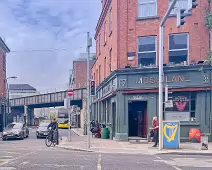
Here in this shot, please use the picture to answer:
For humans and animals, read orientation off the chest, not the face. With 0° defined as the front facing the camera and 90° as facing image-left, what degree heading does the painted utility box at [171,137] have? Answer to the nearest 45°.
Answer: approximately 0°

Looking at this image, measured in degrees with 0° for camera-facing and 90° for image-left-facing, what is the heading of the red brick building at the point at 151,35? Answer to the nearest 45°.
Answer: approximately 0°

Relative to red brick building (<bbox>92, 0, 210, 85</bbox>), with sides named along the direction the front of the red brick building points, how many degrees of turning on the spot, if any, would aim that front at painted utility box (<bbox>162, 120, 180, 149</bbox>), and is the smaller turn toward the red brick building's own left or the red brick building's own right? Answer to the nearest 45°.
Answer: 0° — it already faces it

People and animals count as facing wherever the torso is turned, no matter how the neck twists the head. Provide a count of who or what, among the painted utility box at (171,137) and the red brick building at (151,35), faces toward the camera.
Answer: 2

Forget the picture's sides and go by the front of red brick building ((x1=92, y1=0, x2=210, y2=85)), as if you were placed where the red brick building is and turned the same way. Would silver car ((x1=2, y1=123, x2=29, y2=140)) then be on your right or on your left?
on your right

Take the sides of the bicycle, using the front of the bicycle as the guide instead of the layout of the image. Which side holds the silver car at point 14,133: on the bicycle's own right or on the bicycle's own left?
on the bicycle's own right

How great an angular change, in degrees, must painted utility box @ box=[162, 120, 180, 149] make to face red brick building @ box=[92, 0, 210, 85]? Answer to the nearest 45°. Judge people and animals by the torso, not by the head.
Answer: approximately 180°
